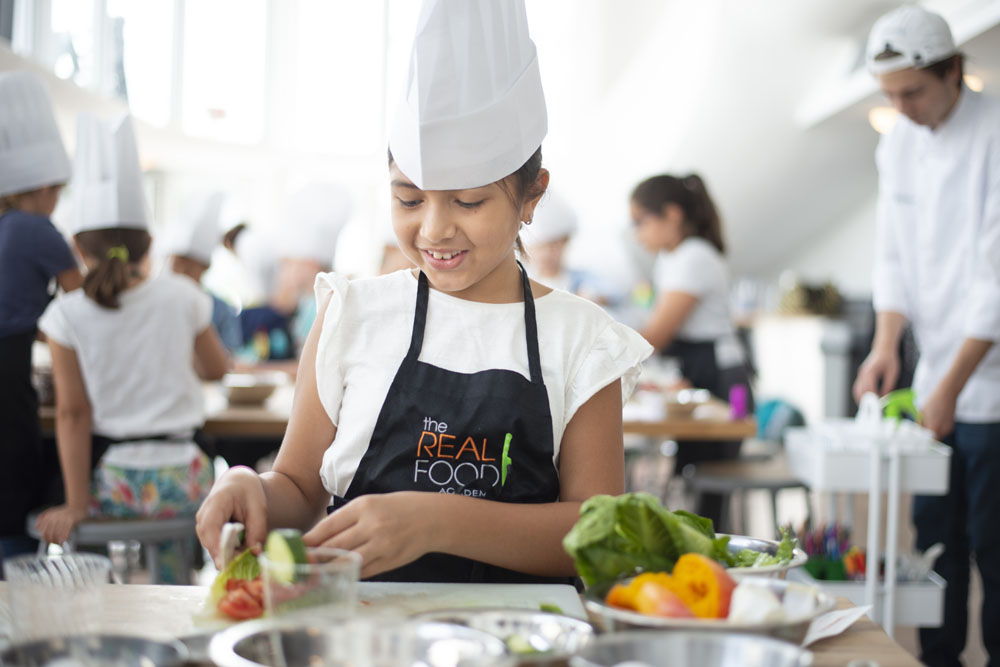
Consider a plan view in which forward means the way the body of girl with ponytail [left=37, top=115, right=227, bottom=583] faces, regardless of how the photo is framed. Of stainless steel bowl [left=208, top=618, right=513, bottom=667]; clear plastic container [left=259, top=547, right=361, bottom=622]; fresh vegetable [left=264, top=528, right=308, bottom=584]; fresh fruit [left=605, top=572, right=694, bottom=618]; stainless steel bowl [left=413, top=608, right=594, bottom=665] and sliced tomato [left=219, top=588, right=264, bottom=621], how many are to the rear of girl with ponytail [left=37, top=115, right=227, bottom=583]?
6

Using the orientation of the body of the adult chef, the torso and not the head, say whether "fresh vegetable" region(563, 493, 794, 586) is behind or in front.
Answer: in front

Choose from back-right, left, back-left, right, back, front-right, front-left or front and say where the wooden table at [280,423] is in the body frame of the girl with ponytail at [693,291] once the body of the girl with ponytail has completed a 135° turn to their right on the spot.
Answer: back

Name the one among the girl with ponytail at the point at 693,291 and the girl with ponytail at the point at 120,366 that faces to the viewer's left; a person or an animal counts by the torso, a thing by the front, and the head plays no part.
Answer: the girl with ponytail at the point at 693,291

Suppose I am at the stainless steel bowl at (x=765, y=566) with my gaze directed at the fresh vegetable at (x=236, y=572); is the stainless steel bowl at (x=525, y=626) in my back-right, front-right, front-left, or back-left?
front-left

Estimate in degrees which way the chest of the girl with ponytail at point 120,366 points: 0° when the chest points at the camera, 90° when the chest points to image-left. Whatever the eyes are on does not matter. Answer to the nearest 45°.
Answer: approximately 180°

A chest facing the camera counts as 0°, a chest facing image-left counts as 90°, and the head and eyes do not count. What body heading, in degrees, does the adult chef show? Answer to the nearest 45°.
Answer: approximately 45°

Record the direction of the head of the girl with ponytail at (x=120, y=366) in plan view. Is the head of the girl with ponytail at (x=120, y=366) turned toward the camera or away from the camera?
away from the camera

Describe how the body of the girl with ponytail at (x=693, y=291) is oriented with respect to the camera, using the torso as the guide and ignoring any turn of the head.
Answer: to the viewer's left

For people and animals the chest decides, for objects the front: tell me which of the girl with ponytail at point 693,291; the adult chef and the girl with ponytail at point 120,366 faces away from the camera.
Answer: the girl with ponytail at point 120,366

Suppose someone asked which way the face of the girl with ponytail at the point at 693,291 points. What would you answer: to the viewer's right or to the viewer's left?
to the viewer's left

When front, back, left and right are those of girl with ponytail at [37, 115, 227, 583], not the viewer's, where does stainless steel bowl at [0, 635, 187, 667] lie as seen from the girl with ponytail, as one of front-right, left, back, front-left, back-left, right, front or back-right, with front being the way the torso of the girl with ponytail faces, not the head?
back

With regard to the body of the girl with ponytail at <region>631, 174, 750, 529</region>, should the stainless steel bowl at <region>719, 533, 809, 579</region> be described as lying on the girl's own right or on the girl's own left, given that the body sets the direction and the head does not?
on the girl's own left

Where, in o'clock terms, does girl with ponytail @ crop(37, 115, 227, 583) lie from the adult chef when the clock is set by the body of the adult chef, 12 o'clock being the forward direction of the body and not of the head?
The girl with ponytail is roughly at 1 o'clock from the adult chef.

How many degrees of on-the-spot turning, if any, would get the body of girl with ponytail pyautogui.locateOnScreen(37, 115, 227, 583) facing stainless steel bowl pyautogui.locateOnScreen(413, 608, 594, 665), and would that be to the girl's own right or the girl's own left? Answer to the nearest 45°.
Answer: approximately 180°
